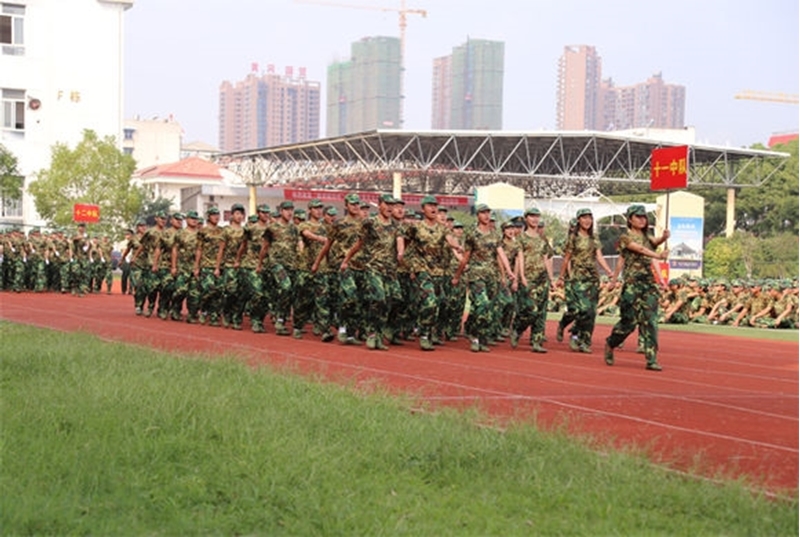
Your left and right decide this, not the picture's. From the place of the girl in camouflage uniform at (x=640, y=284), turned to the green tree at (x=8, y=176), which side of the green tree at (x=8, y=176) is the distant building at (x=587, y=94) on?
right

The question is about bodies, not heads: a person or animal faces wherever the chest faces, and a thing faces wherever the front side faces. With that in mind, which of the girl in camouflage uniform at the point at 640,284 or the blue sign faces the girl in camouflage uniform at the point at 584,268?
the blue sign

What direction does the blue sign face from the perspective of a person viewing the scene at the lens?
facing the viewer

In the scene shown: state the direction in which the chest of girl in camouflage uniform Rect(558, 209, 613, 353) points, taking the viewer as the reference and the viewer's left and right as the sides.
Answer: facing the viewer and to the right of the viewer

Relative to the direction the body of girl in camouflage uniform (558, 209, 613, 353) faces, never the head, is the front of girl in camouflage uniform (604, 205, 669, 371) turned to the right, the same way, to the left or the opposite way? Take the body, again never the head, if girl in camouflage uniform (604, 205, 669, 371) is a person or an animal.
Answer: the same way

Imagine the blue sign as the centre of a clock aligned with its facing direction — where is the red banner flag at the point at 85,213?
The red banner flag is roughly at 2 o'clock from the blue sign.

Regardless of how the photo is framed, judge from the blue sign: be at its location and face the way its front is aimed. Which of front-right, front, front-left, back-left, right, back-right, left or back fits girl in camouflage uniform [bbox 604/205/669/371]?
front

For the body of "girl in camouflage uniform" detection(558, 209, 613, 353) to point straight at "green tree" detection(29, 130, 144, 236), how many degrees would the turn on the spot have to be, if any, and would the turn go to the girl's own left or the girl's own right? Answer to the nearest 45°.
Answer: approximately 180°

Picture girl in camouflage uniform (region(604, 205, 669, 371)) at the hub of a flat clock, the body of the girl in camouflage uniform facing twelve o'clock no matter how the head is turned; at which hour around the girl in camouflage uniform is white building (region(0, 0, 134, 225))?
The white building is roughly at 6 o'clock from the girl in camouflage uniform.

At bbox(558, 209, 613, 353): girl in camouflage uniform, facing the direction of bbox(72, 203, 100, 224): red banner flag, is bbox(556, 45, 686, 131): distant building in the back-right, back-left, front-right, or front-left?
front-right

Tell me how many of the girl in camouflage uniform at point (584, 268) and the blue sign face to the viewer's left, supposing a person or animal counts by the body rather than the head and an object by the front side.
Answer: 0

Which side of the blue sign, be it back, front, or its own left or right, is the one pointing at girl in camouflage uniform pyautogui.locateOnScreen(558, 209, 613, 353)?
front

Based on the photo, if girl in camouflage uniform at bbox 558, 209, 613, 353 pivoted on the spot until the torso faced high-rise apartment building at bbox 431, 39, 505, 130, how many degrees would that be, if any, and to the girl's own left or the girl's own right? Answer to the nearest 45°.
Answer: approximately 135° to the girl's own left

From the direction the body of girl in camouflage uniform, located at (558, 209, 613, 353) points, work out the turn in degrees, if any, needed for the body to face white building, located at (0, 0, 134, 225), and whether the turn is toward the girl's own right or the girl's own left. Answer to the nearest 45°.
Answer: approximately 180°

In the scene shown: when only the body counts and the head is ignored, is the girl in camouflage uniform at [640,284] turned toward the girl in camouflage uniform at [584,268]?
no

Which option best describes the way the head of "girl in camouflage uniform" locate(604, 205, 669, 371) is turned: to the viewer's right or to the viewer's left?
to the viewer's right
